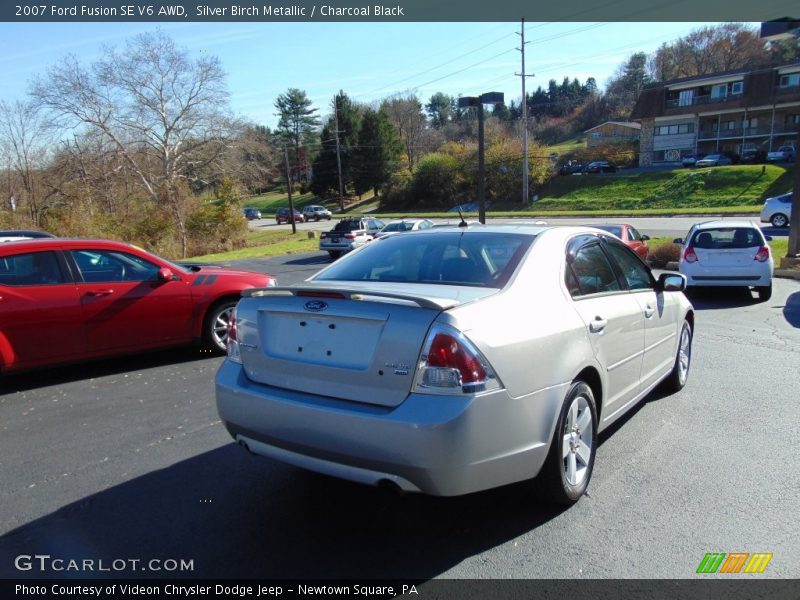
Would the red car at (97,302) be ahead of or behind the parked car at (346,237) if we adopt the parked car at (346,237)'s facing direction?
behind

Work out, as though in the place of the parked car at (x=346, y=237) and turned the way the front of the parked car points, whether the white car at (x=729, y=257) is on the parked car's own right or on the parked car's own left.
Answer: on the parked car's own right

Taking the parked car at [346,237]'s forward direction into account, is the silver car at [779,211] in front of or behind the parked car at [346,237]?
in front

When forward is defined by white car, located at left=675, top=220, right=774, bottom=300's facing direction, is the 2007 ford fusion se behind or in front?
behind

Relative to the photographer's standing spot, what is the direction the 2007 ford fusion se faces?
facing away from the viewer and to the right of the viewer

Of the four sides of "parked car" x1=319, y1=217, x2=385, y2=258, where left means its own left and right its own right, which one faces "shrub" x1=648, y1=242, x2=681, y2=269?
right

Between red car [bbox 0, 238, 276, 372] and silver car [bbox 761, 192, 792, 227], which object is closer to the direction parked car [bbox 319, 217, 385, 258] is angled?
the silver car

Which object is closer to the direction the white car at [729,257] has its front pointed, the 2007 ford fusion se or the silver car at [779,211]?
the silver car

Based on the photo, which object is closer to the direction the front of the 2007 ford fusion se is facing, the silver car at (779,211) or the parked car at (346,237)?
the silver car

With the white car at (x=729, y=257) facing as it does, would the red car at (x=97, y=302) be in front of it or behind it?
behind

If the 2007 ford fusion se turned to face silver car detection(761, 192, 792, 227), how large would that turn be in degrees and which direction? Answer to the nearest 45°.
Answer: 0° — it already faces it

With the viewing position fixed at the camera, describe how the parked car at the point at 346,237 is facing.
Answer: facing away from the viewer and to the right of the viewer

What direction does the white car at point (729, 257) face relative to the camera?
away from the camera

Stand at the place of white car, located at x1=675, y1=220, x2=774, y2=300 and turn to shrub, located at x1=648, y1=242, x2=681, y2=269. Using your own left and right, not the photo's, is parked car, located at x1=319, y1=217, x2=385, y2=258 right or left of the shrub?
left

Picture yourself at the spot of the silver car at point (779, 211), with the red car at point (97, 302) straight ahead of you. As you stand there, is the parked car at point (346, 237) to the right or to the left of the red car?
right
